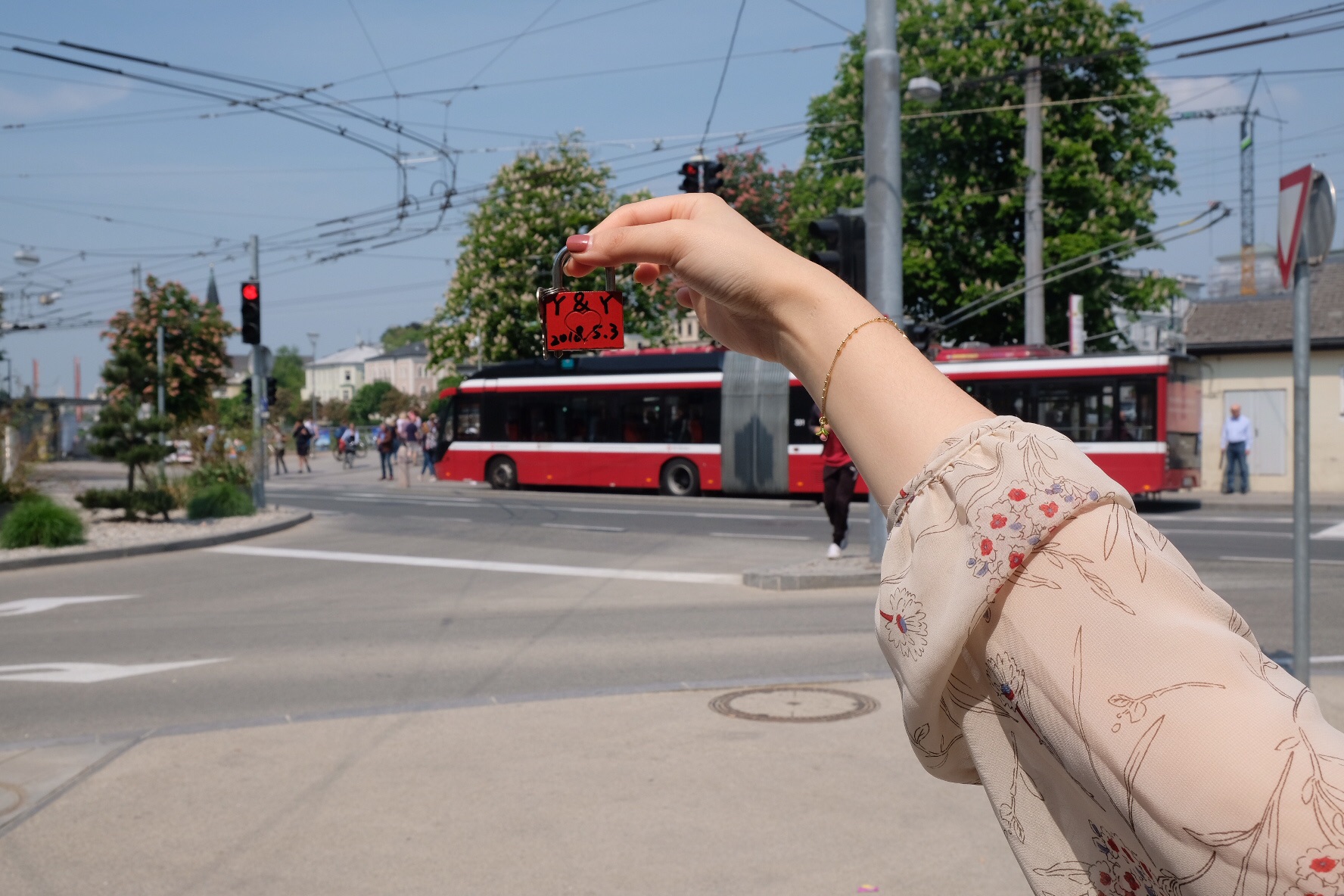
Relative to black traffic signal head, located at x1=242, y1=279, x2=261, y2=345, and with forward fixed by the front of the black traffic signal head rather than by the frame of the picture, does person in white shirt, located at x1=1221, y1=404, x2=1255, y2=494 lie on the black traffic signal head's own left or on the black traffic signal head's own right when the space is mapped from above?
on the black traffic signal head's own left

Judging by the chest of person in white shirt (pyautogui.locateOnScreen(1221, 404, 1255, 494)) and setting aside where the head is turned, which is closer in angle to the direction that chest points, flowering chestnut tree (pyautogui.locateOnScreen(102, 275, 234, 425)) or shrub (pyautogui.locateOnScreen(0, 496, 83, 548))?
the shrub

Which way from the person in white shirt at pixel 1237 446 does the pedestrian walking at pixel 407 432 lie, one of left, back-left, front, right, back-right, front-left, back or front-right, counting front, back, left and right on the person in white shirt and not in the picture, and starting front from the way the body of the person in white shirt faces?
right

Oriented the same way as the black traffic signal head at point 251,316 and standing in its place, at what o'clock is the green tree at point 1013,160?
The green tree is roughly at 9 o'clock from the black traffic signal head.

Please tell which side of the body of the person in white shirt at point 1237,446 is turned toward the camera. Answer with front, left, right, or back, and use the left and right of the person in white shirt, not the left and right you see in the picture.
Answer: front

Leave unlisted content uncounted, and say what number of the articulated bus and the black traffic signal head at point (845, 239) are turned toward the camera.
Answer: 0

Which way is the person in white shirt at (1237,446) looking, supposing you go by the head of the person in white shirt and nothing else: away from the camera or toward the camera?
toward the camera

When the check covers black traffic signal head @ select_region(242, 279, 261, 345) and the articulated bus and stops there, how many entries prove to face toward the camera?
1

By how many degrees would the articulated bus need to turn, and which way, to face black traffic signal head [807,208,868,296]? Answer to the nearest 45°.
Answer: approximately 90° to its left

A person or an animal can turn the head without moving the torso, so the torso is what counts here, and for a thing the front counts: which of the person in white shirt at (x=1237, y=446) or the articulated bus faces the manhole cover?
the person in white shirt

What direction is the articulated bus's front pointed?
to the viewer's left
